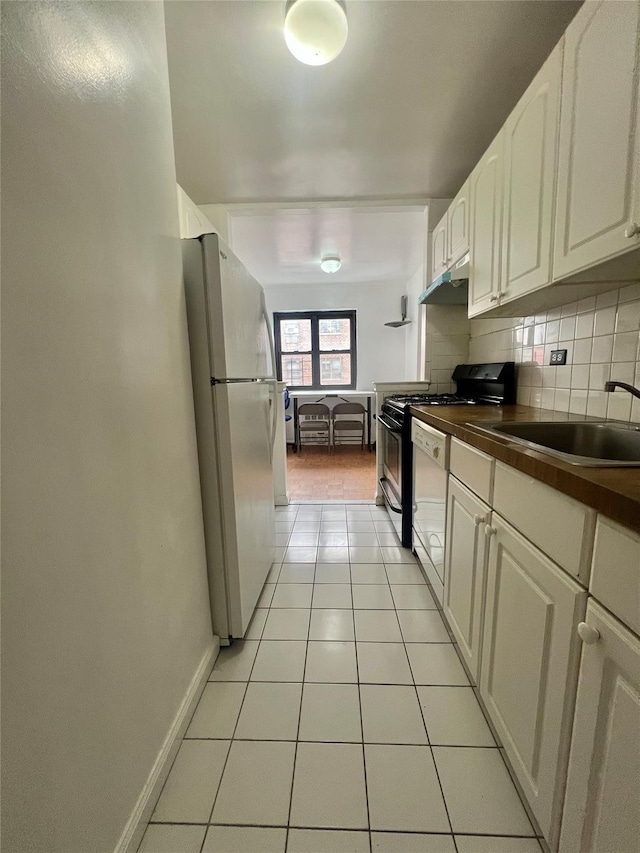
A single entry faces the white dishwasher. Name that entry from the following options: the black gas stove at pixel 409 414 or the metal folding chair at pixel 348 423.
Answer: the metal folding chair

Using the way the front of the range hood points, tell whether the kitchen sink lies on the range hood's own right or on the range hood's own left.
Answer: on the range hood's own left

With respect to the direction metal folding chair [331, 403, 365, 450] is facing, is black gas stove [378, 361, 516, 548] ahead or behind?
ahead

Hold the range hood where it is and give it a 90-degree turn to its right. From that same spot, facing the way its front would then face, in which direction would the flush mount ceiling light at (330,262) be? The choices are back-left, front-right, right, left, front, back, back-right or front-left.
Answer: front-left

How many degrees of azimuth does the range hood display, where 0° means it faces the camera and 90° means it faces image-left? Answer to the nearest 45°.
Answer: approximately 90°

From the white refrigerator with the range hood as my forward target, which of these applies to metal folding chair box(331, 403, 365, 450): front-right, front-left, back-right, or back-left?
front-left

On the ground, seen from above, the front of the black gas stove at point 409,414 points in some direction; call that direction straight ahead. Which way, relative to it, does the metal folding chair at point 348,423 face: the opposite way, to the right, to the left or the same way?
to the left

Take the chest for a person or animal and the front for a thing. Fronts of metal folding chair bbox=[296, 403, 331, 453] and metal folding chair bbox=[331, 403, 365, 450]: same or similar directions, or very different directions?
same or similar directions

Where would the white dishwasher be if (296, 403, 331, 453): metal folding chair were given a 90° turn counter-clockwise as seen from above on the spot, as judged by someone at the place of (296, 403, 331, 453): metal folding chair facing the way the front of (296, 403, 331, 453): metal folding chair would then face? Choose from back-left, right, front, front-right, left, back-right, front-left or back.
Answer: right

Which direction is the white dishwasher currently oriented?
to the viewer's left

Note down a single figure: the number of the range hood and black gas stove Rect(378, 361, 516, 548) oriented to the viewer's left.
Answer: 2

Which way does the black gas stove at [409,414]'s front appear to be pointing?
to the viewer's left
